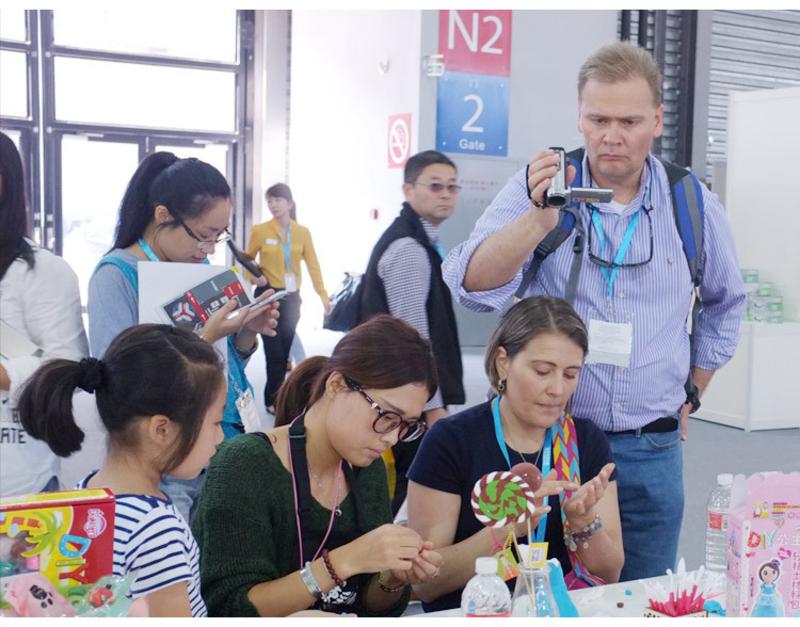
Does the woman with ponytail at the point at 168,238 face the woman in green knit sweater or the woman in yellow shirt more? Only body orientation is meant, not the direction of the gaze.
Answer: the woman in green knit sweater

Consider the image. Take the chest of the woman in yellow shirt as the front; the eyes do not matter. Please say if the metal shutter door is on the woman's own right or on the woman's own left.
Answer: on the woman's own left

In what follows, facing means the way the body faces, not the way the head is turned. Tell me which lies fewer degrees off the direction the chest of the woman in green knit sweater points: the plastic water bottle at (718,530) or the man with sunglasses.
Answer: the plastic water bottle

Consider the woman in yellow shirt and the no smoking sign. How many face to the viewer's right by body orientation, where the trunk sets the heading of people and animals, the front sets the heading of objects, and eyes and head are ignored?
0

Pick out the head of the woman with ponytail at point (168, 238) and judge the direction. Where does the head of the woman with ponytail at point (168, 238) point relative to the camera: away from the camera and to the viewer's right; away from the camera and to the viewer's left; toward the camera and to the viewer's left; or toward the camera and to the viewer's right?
toward the camera and to the viewer's right

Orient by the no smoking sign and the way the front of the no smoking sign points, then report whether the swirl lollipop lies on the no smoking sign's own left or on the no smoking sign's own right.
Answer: on the no smoking sign's own left

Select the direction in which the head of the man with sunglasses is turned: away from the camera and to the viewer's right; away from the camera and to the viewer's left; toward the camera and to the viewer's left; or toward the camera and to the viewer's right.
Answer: toward the camera and to the viewer's right

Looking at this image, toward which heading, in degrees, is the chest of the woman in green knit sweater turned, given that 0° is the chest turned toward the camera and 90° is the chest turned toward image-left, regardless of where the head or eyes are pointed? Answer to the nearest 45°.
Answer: approximately 315°

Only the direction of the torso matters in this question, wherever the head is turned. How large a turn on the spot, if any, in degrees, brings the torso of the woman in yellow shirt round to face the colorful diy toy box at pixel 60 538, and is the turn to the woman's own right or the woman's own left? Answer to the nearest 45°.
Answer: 0° — they already face it

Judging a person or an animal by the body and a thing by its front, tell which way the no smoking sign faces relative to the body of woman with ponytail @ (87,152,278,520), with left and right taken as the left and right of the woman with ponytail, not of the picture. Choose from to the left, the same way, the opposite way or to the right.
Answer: to the right

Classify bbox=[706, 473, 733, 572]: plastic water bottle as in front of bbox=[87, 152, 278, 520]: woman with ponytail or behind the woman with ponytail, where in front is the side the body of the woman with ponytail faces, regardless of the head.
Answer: in front

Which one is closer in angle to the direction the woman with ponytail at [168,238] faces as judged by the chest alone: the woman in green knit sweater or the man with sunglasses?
the woman in green knit sweater

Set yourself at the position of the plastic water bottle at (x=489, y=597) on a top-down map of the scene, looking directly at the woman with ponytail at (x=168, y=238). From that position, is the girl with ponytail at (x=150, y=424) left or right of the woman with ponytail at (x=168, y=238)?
left
